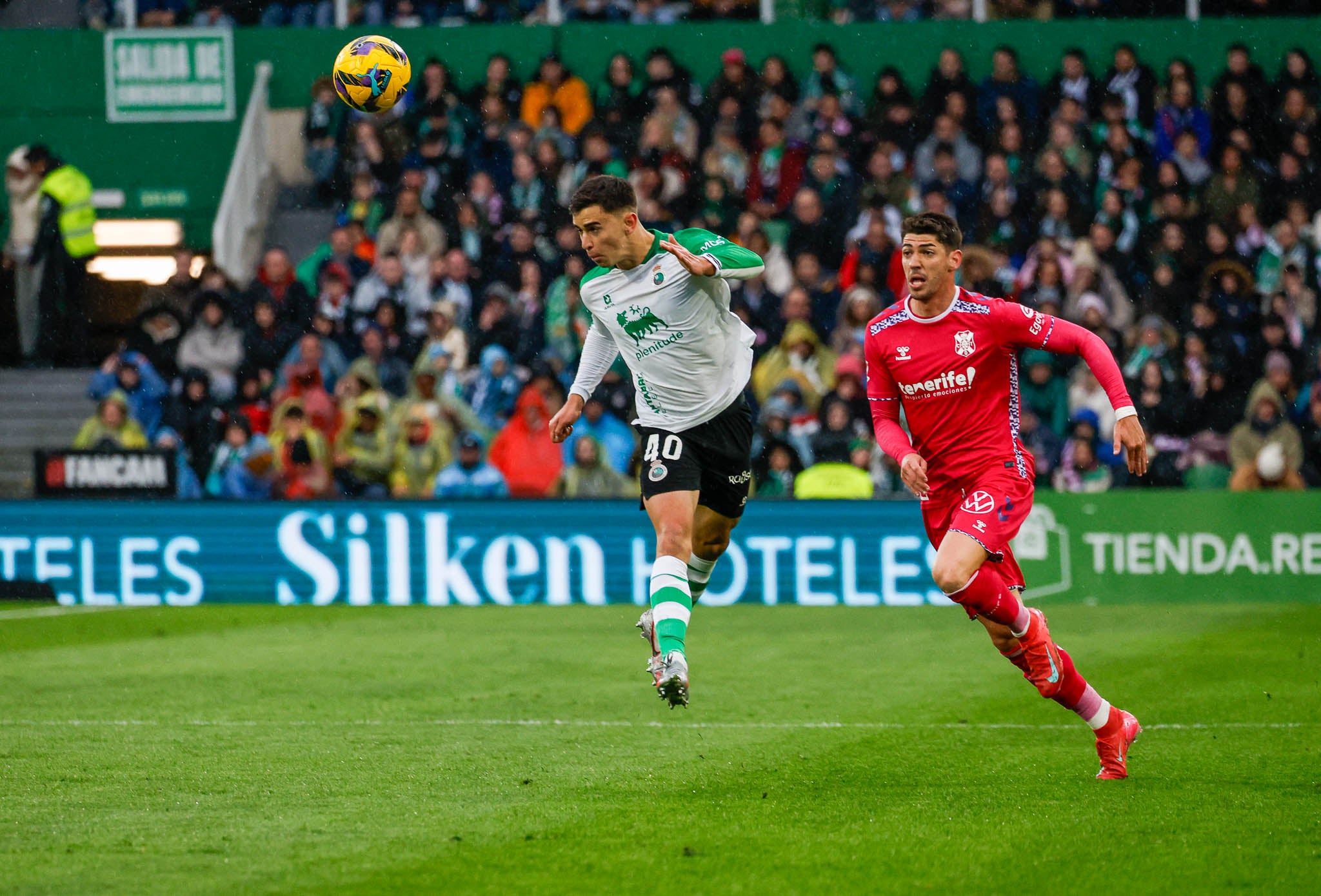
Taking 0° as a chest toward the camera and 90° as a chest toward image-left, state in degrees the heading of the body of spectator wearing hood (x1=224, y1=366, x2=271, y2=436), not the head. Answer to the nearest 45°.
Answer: approximately 0°

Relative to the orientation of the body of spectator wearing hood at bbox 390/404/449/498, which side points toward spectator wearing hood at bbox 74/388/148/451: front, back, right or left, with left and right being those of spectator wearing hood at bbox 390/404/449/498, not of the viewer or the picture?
right

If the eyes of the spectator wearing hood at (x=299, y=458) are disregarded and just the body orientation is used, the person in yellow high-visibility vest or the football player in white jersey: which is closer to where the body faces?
the football player in white jersey

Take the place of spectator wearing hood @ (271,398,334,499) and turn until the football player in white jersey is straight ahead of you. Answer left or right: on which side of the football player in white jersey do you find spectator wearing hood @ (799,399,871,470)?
left

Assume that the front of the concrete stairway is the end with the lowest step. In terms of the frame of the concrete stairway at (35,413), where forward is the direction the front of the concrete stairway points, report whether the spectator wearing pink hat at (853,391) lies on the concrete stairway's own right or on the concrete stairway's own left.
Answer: on the concrete stairway's own left

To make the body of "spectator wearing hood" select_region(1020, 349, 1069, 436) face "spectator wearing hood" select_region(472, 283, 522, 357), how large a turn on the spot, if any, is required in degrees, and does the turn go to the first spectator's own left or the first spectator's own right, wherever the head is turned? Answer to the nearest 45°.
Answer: approximately 90° to the first spectator's own right
